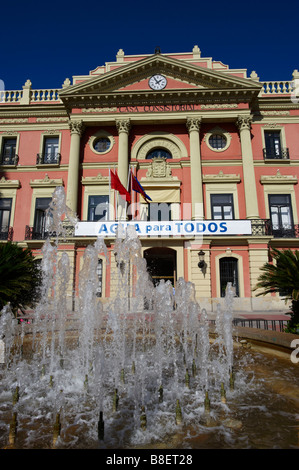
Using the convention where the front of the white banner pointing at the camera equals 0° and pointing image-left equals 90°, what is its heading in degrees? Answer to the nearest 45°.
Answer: approximately 0°

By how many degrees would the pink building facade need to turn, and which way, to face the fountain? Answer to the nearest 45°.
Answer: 0° — it already faces it

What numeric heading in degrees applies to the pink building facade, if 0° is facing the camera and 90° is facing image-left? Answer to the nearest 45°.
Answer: approximately 0°

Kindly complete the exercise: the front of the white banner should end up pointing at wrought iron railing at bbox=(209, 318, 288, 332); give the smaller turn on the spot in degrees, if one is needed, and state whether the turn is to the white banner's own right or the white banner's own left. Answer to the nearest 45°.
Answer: approximately 45° to the white banner's own left

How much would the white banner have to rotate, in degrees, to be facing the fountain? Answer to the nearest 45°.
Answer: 0° — it already faces it
